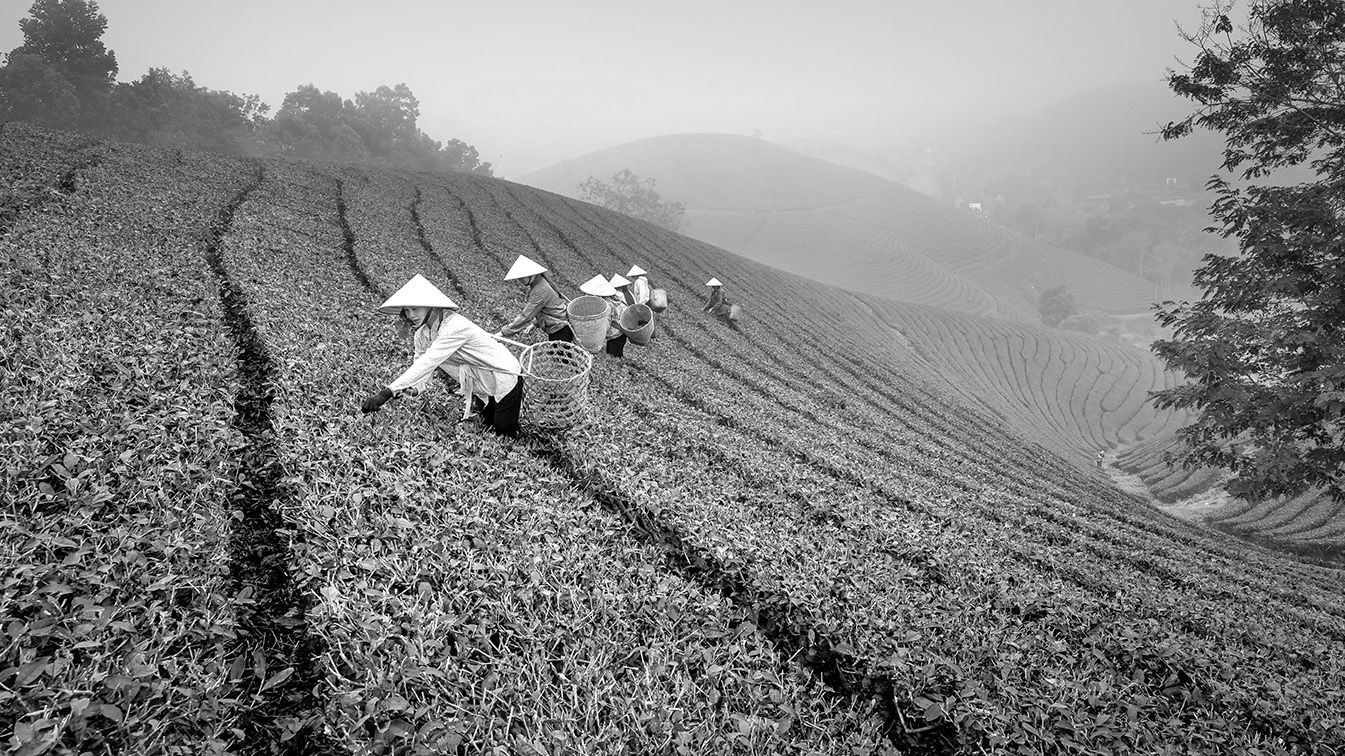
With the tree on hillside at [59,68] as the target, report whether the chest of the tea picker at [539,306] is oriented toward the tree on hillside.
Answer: no

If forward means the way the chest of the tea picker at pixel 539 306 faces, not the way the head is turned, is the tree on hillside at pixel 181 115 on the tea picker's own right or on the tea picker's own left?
on the tea picker's own right

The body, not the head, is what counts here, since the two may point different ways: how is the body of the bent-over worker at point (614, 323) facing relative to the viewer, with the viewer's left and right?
facing to the left of the viewer

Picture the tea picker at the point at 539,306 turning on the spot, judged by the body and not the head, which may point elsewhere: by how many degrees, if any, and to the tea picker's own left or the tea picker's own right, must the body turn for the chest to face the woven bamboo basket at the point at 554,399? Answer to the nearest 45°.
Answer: approximately 90° to the tea picker's own left

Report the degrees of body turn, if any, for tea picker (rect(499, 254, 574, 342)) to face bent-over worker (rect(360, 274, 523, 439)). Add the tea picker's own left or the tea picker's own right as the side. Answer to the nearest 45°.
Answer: approximately 90° to the tea picker's own left

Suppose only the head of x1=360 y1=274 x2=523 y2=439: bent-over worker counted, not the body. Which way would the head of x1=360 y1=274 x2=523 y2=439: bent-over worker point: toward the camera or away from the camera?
toward the camera

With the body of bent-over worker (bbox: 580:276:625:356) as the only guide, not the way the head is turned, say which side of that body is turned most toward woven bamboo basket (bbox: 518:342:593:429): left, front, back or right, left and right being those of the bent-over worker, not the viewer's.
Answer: left

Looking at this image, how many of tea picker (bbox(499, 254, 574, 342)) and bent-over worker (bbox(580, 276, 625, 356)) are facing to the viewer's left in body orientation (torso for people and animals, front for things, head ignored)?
2

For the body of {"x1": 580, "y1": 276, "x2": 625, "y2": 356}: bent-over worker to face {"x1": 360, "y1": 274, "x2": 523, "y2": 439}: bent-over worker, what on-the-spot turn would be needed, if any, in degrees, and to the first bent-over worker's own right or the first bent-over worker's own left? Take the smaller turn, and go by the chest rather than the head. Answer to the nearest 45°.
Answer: approximately 90° to the first bent-over worker's own left

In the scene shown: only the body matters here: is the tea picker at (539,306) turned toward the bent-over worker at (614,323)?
no

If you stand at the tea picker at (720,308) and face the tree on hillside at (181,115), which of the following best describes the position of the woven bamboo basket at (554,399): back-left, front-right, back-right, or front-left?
back-left

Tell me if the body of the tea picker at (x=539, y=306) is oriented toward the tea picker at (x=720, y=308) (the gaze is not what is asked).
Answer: no

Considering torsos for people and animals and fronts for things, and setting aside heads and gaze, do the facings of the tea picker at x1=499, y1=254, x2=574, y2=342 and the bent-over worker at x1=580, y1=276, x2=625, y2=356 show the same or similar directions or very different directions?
same or similar directions

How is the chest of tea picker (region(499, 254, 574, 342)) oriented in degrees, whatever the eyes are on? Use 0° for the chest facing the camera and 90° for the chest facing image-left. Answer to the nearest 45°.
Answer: approximately 90°

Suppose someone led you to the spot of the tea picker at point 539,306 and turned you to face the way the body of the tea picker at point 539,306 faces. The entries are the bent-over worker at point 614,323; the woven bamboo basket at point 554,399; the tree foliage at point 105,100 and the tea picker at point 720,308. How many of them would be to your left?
1
